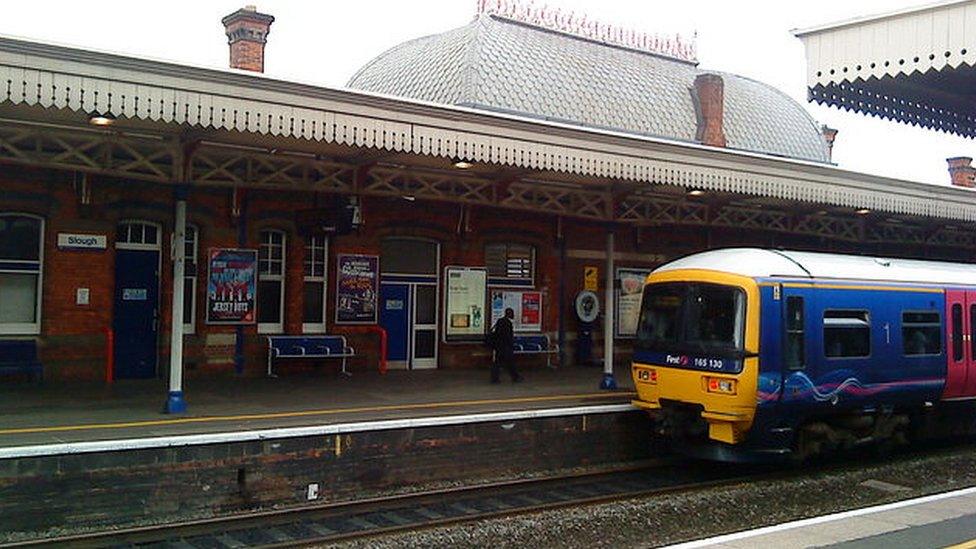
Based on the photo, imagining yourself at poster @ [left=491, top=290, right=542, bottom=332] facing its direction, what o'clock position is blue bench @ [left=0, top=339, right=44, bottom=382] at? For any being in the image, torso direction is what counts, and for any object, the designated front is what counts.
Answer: The blue bench is roughly at 2 o'clock from the poster.

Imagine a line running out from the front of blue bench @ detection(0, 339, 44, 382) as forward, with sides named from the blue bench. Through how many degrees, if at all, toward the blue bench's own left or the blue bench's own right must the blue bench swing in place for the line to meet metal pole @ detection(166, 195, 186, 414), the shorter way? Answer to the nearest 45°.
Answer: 0° — it already faces it

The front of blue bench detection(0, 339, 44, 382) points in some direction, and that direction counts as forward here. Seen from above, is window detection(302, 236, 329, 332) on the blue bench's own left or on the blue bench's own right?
on the blue bench's own left

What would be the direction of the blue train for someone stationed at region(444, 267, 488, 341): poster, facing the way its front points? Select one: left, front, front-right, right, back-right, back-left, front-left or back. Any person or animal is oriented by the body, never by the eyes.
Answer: front-left

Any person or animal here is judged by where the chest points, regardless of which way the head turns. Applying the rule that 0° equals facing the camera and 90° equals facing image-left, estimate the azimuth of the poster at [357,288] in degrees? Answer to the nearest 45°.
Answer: approximately 0°

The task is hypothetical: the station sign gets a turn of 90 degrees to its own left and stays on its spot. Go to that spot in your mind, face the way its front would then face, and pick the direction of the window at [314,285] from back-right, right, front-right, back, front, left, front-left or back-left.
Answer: front

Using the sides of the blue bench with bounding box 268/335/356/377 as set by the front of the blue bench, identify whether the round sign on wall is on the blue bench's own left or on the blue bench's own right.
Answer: on the blue bench's own left

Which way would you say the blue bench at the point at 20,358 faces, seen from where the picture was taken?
facing the viewer and to the right of the viewer

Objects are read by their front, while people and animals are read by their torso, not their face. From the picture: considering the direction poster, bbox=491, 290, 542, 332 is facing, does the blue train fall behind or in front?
in front

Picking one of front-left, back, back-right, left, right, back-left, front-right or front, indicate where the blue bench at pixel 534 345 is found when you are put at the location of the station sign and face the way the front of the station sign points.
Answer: left
